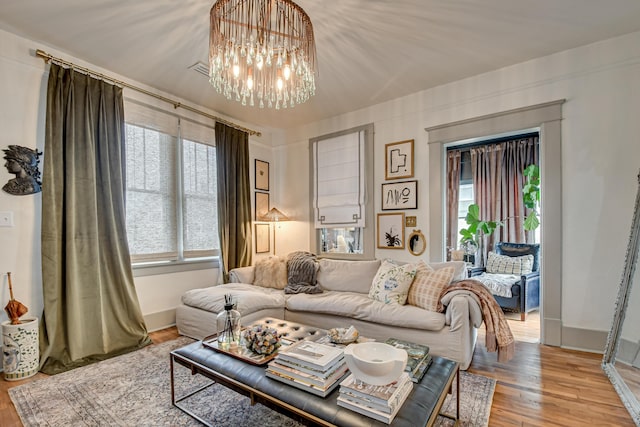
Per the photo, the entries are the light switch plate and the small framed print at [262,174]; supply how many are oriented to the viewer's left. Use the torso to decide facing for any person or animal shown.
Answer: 0

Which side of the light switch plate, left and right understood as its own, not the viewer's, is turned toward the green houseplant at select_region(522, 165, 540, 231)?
left

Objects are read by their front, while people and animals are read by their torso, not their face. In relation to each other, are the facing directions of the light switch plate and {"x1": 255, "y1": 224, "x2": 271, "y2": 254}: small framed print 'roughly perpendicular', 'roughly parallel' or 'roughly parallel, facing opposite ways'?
roughly parallel

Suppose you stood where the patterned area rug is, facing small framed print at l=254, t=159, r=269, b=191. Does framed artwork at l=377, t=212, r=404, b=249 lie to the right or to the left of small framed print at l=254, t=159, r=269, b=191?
right

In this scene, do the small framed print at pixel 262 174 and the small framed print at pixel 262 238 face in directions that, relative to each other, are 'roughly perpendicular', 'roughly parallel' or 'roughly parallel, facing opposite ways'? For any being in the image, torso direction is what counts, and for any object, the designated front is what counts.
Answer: roughly parallel

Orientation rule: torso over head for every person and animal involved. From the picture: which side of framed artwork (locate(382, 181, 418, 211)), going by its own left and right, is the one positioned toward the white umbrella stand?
front

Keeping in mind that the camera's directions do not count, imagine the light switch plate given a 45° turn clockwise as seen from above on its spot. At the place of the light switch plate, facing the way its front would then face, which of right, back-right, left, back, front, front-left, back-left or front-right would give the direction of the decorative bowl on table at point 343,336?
left

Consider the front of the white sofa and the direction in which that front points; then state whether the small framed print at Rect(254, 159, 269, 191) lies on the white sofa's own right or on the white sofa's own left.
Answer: on the white sofa's own right

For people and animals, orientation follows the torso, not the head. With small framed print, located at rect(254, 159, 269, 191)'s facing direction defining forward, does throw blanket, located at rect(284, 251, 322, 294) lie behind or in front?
in front

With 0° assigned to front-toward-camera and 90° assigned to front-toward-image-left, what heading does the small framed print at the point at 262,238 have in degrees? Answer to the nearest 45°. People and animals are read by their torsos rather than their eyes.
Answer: approximately 315°

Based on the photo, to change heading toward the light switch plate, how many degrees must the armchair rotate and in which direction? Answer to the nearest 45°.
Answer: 0° — it already faces it

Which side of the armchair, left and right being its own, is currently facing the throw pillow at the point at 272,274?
front

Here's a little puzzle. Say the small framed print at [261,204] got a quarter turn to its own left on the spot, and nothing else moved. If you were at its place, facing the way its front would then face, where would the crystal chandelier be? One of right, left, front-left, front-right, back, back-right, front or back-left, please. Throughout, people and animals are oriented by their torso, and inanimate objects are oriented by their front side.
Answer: back-right

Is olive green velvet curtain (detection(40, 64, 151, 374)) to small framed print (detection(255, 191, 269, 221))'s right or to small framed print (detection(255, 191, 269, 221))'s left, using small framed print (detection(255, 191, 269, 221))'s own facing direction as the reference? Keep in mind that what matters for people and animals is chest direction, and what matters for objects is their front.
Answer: on its right
